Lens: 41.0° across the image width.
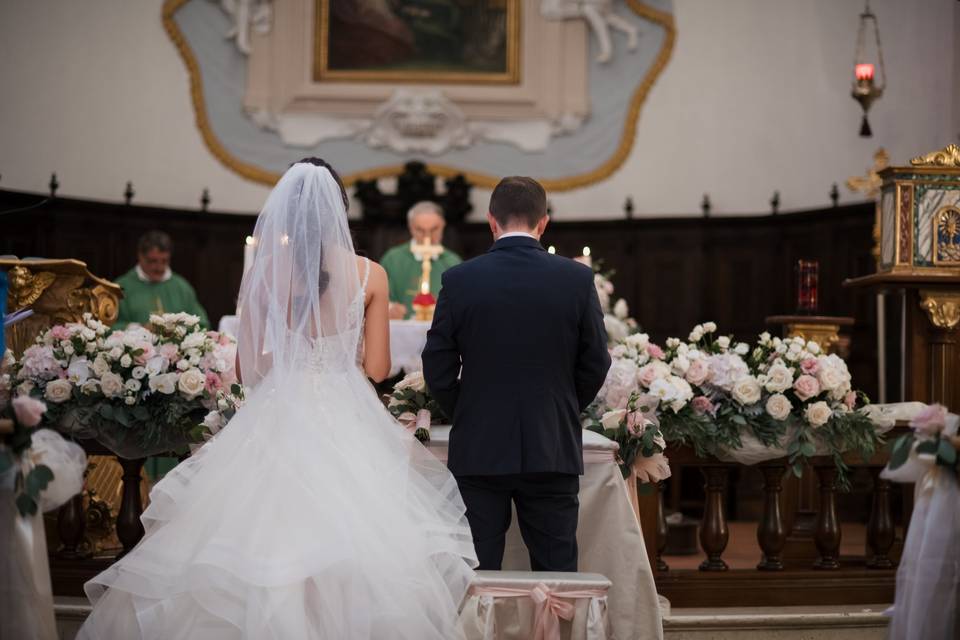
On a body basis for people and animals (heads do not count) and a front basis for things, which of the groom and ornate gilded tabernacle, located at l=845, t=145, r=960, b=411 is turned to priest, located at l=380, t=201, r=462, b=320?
the groom

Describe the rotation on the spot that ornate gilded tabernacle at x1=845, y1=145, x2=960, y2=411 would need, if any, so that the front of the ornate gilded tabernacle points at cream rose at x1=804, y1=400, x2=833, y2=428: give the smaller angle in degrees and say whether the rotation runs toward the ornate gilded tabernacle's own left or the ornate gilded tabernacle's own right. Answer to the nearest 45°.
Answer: approximately 45° to the ornate gilded tabernacle's own right

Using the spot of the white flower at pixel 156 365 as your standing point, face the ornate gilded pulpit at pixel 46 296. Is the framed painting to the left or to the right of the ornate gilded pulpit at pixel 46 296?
right

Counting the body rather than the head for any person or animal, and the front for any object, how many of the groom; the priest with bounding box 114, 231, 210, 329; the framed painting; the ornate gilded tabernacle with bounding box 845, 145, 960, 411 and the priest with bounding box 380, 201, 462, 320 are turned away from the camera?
1

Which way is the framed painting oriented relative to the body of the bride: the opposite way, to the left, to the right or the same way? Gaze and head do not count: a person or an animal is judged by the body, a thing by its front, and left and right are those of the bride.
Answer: the opposite way

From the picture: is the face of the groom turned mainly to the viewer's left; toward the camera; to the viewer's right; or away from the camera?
away from the camera

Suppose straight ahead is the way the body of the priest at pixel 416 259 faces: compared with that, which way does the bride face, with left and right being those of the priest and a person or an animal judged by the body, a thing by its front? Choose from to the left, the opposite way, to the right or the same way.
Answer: the opposite way

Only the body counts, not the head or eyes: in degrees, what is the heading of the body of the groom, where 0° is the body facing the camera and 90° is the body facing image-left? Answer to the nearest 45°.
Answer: approximately 180°

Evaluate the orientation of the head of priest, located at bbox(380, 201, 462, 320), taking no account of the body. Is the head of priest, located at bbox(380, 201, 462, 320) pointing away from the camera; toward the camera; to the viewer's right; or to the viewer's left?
toward the camera

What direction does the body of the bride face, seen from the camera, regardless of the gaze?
away from the camera

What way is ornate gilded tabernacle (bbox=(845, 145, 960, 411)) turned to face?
toward the camera

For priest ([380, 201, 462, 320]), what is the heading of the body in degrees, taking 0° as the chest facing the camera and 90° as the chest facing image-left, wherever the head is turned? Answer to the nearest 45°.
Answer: approximately 0°

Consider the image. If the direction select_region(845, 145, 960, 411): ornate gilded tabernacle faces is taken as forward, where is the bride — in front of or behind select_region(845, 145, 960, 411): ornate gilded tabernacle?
in front

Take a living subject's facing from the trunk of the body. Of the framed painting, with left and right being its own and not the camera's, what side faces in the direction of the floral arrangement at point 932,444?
front

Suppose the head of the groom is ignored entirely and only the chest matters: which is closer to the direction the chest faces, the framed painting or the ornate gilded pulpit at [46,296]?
the framed painting

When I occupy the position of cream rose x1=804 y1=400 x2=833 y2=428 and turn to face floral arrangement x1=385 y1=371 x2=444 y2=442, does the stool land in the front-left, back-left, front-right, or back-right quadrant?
front-left

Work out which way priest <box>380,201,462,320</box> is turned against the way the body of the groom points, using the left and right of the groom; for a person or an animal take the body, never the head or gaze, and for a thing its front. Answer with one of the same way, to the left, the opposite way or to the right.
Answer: the opposite way
